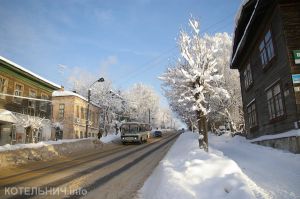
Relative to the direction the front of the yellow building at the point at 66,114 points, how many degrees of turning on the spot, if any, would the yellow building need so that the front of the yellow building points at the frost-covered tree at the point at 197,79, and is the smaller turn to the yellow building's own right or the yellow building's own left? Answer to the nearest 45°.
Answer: approximately 45° to the yellow building's own right

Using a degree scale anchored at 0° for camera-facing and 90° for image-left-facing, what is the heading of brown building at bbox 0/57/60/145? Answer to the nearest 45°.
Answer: approximately 315°

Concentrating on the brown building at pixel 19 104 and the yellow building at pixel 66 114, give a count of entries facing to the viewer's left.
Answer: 0

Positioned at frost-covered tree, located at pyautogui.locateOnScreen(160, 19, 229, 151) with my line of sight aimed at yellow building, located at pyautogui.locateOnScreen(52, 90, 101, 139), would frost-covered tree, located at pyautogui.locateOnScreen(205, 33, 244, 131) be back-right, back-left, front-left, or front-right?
front-right

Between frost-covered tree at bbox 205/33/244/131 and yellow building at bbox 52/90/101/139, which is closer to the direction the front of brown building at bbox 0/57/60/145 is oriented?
the frost-covered tree

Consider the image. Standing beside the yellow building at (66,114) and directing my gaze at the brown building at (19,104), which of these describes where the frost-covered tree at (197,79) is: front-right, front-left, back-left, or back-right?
front-left

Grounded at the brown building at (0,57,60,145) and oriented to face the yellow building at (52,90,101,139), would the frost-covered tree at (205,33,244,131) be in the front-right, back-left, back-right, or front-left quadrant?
front-right

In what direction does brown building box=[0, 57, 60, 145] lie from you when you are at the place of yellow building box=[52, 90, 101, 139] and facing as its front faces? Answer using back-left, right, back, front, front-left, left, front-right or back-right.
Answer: front-right

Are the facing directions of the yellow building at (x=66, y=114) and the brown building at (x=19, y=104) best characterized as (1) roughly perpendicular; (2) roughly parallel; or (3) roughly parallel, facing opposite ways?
roughly parallel

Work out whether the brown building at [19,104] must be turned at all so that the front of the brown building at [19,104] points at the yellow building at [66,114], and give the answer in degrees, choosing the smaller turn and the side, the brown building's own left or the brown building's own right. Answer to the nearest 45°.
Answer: approximately 135° to the brown building's own left

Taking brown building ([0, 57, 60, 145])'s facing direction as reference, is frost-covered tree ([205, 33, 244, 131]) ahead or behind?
ahead

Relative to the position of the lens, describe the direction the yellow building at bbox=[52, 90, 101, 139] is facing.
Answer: facing the viewer and to the right of the viewer

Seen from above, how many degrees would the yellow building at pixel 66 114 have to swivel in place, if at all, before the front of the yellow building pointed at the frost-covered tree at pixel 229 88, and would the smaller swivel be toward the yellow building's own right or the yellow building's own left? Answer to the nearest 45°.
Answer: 0° — it already faces it
